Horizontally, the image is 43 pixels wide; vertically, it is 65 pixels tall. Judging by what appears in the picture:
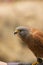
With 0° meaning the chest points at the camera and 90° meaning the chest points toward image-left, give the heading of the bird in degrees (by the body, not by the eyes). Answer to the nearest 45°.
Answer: approximately 90°
